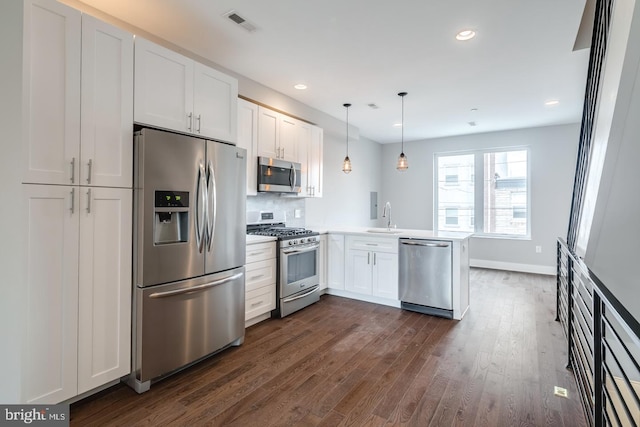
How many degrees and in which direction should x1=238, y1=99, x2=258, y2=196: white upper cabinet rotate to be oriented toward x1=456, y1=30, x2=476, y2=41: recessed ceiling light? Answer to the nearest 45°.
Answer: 0° — it already faces it

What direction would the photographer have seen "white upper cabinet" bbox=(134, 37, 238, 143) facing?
facing the viewer and to the right of the viewer

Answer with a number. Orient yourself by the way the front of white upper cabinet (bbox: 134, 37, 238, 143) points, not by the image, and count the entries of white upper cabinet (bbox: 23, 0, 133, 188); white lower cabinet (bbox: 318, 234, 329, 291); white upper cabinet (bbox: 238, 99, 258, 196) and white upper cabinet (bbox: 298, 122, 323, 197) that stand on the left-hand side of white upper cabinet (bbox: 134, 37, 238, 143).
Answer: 3

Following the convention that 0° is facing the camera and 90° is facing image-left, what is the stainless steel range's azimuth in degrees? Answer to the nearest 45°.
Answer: approximately 315°

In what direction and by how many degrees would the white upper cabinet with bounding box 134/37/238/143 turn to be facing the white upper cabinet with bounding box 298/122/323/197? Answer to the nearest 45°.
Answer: approximately 90° to its left

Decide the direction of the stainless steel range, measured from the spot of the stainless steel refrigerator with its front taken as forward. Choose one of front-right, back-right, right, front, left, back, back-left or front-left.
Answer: left

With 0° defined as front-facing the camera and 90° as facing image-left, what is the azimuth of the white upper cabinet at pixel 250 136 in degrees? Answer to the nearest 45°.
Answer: approximately 315°

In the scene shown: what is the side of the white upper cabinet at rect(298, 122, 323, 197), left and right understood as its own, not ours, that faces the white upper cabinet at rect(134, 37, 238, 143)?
right

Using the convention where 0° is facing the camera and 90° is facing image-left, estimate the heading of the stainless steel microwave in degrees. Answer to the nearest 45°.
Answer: approximately 315°
